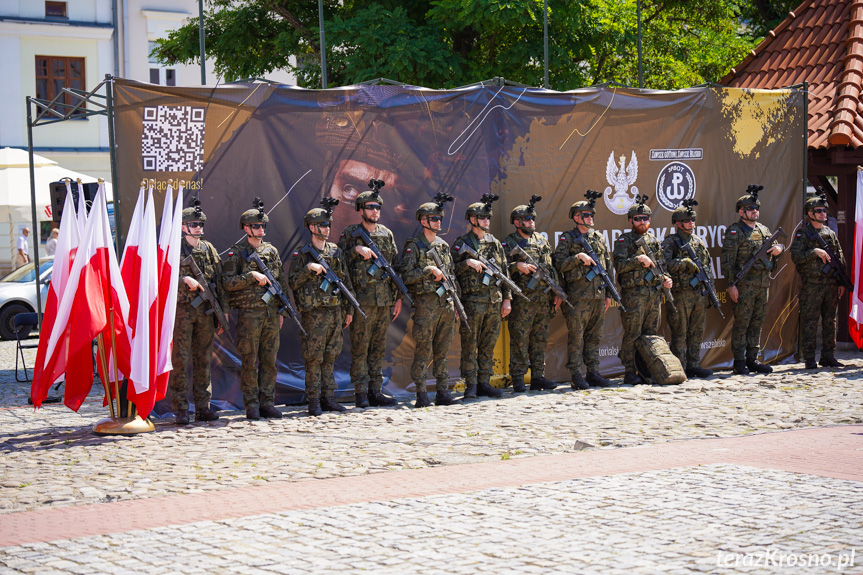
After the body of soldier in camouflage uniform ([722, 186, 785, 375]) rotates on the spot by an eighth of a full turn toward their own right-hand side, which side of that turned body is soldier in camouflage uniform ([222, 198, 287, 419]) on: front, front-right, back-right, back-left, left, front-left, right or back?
front-right

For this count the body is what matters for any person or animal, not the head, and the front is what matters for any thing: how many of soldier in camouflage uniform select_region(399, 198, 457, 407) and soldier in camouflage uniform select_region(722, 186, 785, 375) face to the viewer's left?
0

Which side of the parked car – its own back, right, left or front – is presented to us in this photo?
left

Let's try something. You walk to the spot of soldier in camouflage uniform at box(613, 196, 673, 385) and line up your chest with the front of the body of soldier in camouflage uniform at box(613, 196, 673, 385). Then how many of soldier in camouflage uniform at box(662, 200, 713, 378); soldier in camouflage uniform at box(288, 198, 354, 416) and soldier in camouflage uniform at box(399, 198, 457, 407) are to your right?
2

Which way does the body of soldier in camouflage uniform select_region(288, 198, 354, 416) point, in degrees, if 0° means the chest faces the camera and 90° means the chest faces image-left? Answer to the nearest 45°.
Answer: approximately 315°

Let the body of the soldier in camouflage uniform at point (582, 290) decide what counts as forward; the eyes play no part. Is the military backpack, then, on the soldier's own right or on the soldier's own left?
on the soldier's own left

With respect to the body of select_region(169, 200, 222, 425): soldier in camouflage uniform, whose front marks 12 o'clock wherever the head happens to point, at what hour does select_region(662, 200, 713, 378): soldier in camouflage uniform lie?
select_region(662, 200, 713, 378): soldier in camouflage uniform is roughly at 10 o'clock from select_region(169, 200, 222, 425): soldier in camouflage uniform.

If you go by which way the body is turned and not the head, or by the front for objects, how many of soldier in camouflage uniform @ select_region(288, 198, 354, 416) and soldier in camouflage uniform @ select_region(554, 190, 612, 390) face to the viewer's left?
0

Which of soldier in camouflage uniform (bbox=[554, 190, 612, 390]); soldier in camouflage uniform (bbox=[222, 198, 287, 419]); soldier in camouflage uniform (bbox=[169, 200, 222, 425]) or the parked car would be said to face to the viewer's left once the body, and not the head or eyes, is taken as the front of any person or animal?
the parked car

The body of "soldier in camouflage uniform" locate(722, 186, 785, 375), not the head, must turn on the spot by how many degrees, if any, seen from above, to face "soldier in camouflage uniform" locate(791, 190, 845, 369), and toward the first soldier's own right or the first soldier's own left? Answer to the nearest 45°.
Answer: approximately 90° to the first soldier's own left
